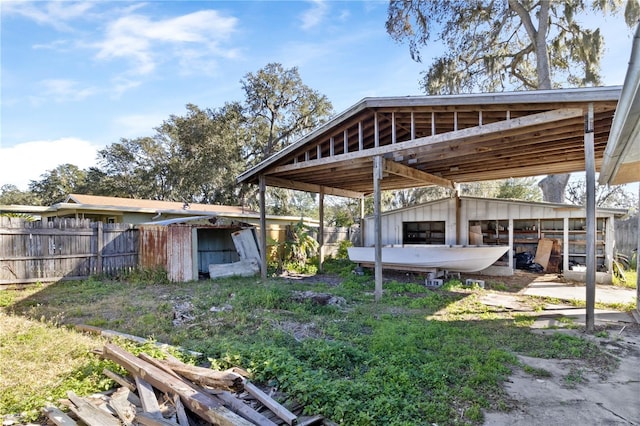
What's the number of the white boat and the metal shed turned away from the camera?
0

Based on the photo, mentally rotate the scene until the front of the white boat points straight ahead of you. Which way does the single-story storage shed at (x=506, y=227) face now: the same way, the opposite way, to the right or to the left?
to the right

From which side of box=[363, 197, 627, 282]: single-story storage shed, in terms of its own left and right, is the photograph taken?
front

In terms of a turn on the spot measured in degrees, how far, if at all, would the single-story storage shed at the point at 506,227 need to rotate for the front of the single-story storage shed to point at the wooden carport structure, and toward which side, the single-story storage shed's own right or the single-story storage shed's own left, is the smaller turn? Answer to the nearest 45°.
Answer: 0° — it already faces it

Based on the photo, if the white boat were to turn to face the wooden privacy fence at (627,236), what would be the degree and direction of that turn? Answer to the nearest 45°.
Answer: approximately 45° to its left

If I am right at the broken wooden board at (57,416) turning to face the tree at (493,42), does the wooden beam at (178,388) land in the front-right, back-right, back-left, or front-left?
front-right

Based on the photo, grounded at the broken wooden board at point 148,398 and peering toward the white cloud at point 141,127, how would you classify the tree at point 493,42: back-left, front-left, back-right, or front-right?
front-right

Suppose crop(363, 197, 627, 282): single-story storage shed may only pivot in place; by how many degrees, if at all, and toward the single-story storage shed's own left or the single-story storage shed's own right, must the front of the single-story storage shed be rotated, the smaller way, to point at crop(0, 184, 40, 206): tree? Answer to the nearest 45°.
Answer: approximately 90° to the single-story storage shed's own right

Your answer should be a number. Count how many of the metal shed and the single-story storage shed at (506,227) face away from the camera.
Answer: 0

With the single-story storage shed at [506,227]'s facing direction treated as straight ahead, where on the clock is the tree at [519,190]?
The tree is roughly at 6 o'clock from the single-story storage shed.

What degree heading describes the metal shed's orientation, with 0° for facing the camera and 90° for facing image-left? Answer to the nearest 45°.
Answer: approximately 315°

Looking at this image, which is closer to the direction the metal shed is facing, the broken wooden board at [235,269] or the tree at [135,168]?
the broken wooden board

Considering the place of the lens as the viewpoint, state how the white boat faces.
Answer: facing to the right of the viewer

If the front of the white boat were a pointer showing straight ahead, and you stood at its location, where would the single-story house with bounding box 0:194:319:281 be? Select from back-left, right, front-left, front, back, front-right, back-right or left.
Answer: back
